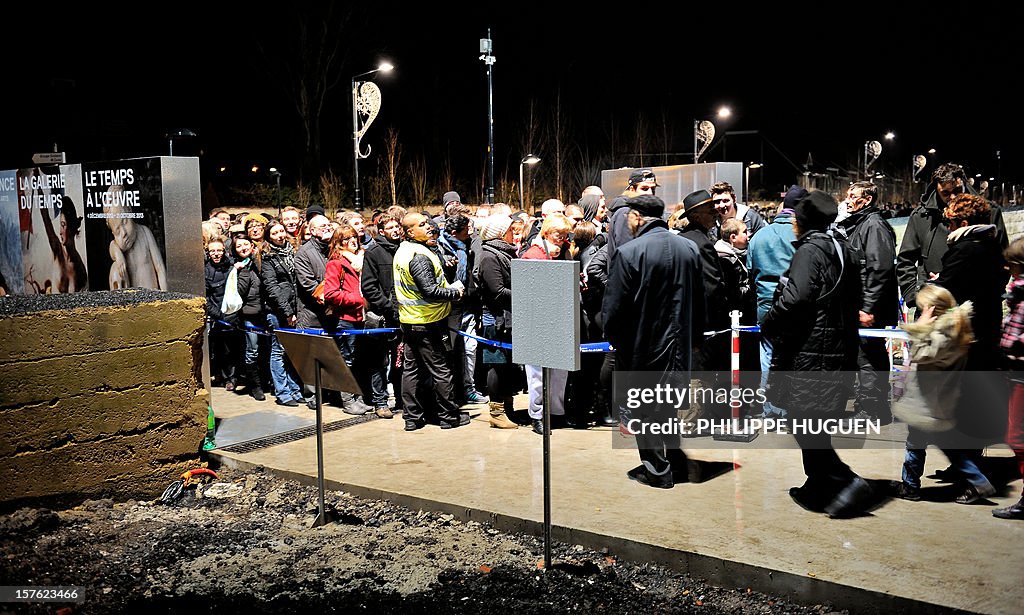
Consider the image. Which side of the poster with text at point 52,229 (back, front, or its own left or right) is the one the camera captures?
front

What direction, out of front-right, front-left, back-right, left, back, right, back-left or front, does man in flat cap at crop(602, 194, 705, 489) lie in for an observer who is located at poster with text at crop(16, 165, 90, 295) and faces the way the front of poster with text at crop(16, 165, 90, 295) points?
front-left

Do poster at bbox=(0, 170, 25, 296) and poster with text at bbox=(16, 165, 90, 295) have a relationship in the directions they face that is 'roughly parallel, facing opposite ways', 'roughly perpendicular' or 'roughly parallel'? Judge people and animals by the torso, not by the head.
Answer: roughly parallel

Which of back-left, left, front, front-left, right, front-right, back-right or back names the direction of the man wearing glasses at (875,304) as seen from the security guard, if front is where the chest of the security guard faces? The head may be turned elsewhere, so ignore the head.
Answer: front

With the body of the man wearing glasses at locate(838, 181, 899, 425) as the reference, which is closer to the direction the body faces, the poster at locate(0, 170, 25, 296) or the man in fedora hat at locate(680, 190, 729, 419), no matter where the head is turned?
the poster

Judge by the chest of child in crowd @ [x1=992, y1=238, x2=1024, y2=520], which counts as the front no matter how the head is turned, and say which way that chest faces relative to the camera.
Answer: to the viewer's left

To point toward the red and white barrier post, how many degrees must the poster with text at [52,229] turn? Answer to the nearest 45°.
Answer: approximately 45° to its left
